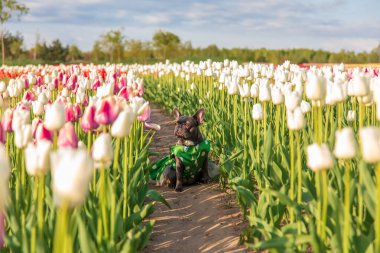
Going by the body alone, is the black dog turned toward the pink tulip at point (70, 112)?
no

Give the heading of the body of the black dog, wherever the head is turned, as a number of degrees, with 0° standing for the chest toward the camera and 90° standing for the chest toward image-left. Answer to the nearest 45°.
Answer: approximately 315°

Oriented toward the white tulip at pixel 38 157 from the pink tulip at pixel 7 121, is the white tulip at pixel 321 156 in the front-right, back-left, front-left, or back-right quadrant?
front-left

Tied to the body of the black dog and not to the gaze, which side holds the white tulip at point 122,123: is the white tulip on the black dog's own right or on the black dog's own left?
on the black dog's own right

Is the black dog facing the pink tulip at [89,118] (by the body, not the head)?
no

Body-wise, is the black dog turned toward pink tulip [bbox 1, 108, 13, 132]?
no

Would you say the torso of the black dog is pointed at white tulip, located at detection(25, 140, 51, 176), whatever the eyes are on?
no
